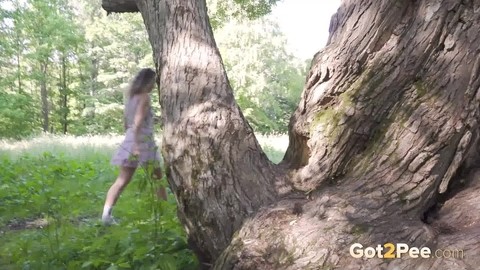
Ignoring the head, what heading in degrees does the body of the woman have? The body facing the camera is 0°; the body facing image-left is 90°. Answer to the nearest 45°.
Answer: approximately 270°

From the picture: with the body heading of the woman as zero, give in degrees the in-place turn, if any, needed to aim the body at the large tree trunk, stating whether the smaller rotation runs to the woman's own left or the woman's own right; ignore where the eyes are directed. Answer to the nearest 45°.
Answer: approximately 45° to the woman's own right
